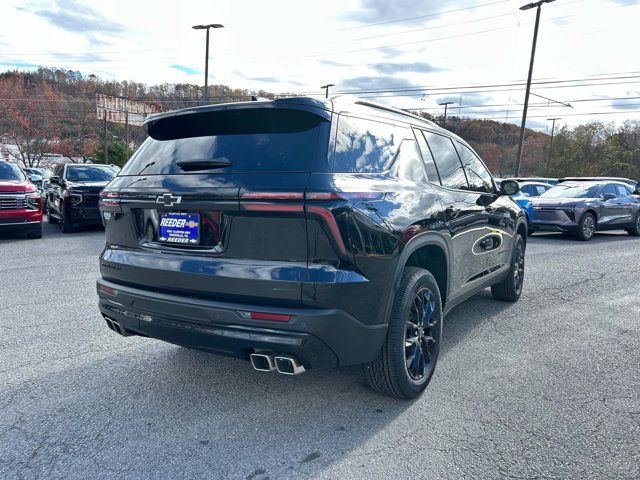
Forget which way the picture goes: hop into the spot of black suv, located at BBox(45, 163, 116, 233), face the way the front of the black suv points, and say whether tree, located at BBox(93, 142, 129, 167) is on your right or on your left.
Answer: on your left

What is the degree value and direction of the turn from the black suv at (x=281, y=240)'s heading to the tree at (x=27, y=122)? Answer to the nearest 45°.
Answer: approximately 90° to its left

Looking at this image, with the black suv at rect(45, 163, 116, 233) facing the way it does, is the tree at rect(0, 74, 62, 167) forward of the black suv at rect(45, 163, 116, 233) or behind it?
behind

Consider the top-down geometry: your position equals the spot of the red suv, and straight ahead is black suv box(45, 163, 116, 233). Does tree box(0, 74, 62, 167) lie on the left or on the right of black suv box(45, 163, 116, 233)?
left

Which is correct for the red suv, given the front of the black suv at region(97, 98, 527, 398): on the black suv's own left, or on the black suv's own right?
on the black suv's own left

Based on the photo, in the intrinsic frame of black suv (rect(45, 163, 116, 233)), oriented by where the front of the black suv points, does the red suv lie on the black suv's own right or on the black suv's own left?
on the black suv's own right

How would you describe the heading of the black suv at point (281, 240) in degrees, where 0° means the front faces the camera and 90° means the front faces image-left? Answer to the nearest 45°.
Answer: approximately 225°
